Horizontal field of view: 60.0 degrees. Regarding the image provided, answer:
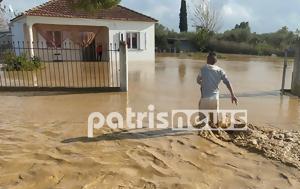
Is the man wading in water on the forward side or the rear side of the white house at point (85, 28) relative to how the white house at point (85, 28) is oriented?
on the forward side

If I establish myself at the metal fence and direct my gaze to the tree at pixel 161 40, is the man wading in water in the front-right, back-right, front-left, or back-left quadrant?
back-right

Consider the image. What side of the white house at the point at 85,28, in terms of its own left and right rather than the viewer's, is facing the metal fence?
front

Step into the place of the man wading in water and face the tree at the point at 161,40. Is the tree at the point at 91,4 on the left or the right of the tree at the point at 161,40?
left

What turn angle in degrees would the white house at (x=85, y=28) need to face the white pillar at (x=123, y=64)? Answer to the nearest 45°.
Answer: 0° — it already faces it

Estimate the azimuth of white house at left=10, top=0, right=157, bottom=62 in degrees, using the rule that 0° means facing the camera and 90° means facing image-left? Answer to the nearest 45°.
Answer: approximately 0°

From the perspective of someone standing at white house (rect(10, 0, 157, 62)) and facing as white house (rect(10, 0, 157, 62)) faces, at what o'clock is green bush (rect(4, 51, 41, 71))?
The green bush is roughly at 1 o'clock from the white house.

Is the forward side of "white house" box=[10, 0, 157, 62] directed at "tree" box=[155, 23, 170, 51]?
no
